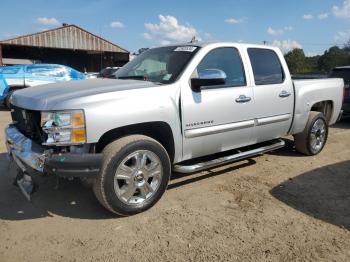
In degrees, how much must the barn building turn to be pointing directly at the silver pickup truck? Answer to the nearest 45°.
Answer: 0° — it already faces it

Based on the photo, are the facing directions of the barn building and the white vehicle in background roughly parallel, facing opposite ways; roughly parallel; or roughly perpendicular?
roughly perpendicular

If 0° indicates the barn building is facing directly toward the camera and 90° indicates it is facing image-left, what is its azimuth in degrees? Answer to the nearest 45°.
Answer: approximately 0°

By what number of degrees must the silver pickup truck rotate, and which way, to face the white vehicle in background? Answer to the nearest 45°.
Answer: approximately 90° to its right

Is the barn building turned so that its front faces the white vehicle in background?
yes

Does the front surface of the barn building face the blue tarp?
yes

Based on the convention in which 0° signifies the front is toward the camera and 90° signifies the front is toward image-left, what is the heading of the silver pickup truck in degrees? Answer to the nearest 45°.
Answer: approximately 45°
